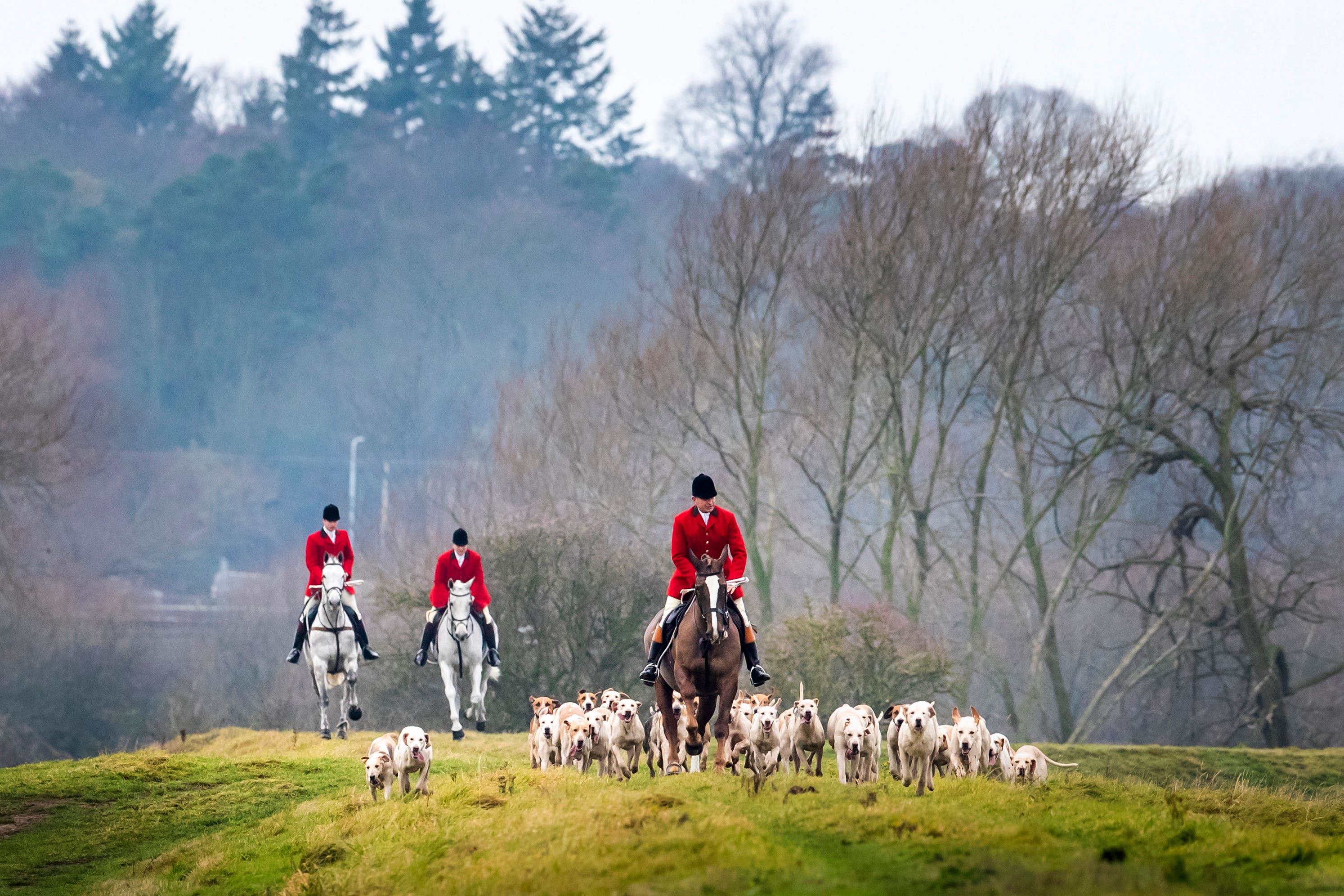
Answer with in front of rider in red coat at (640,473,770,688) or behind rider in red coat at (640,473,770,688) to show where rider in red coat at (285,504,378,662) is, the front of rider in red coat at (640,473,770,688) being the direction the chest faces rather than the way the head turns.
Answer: behind

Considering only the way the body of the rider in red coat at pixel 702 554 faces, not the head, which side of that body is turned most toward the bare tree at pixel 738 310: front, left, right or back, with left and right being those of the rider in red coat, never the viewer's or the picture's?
back

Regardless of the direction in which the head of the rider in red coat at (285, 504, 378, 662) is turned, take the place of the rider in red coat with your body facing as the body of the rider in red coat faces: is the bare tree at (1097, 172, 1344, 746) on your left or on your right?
on your left

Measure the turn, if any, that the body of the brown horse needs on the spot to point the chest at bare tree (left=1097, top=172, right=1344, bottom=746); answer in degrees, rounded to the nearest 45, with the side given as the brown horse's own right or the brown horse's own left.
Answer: approximately 135° to the brown horse's own left

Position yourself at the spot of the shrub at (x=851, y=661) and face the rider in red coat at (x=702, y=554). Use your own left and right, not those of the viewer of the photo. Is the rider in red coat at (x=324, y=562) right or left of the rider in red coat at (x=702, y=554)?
right
